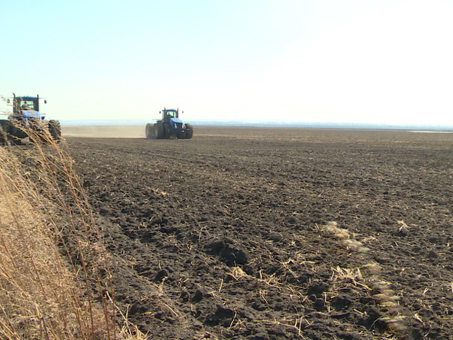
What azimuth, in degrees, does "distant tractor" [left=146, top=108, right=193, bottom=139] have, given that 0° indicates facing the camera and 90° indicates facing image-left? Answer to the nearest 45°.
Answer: approximately 315°

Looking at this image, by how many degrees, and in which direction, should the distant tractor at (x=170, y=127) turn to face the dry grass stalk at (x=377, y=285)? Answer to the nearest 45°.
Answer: approximately 45° to its right
